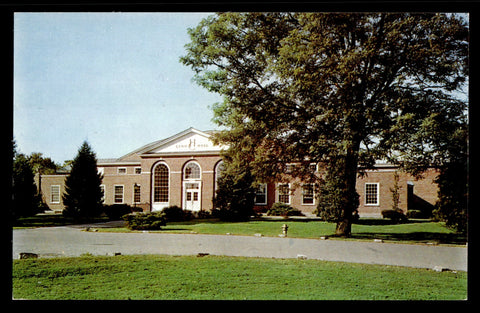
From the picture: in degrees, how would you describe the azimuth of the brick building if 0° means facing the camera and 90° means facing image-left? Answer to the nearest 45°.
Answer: approximately 0°

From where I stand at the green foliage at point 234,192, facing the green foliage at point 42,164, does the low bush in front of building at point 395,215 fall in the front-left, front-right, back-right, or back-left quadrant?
back-right

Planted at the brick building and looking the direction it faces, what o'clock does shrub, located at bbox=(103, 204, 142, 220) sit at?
The shrub is roughly at 3 o'clock from the brick building.

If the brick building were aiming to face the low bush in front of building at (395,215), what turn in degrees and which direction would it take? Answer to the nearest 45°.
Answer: approximately 90° to its left
